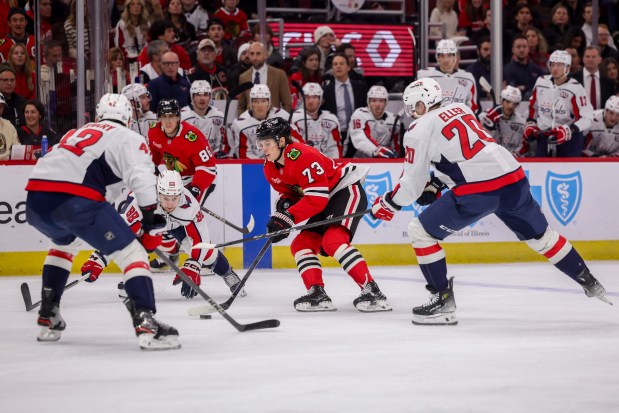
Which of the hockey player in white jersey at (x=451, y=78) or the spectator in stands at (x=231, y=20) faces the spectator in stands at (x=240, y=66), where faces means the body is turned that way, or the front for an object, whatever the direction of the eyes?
the spectator in stands at (x=231, y=20)

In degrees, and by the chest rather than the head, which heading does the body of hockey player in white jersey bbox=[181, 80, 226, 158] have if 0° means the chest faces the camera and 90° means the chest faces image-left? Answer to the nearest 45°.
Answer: approximately 0°

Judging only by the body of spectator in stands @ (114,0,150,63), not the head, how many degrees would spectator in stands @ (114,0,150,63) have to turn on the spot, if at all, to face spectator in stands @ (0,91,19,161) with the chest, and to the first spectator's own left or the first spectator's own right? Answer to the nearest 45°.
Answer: approximately 45° to the first spectator's own right

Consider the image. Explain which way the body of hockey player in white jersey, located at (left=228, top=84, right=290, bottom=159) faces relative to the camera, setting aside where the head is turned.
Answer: toward the camera

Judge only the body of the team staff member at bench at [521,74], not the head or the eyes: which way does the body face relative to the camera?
toward the camera

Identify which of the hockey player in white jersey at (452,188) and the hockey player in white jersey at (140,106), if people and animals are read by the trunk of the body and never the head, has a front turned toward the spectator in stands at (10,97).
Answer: the hockey player in white jersey at (452,188)

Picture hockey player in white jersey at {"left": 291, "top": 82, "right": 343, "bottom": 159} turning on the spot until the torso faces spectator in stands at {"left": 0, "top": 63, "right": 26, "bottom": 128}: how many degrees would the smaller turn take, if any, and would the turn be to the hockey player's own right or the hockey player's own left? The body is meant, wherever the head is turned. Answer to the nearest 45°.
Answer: approximately 90° to the hockey player's own right

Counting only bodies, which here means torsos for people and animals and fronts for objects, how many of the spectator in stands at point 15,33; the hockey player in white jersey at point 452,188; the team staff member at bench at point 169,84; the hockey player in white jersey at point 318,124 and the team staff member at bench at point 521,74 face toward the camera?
4

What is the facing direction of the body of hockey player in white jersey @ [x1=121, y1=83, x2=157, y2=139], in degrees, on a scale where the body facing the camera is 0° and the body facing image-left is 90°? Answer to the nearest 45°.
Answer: approximately 315°

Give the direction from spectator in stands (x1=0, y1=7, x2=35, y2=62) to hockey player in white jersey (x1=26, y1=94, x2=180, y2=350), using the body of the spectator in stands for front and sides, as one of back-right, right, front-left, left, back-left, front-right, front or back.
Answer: front

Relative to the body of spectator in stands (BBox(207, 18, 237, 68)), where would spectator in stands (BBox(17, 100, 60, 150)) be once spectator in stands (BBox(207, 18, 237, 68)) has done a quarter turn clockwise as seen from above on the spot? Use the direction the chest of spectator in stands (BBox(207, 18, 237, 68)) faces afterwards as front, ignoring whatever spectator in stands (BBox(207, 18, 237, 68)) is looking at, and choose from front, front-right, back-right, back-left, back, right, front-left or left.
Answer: front-left

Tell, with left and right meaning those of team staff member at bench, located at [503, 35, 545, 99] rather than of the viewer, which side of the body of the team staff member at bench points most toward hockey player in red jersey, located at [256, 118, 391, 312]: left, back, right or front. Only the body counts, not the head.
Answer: front

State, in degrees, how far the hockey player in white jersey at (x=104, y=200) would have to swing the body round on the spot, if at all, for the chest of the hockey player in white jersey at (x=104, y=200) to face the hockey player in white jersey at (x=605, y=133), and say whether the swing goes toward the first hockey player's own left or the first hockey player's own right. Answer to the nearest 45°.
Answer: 0° — they already face them

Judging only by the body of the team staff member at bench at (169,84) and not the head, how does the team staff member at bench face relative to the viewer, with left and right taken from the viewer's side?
facing the viewer

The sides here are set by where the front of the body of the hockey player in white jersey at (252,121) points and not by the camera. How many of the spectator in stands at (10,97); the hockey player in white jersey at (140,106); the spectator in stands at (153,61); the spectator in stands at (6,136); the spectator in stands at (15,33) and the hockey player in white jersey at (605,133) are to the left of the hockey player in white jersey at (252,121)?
1

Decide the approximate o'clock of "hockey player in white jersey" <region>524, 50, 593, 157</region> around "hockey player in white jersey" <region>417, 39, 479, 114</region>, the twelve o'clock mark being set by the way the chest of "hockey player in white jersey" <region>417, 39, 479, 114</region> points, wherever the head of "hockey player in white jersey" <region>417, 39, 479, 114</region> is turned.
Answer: "hockey player in white jersey" <region>524, 50, 593, 157</region> is roughly at 8 o'clock from "hockey player in white jersey" <region>417, 39, 479, 114</region>.

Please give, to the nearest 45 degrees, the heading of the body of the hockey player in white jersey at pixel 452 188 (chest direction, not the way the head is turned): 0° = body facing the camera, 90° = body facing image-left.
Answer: approximately 135°

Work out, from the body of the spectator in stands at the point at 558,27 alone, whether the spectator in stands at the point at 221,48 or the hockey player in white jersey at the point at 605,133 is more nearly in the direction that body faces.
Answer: the hockey player in white jersey
